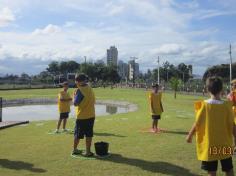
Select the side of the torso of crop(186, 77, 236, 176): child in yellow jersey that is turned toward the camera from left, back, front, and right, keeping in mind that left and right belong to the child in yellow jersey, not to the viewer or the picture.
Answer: back

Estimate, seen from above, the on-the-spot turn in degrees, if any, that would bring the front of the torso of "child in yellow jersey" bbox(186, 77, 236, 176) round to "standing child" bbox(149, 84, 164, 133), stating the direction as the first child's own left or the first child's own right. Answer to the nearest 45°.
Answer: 0° — they already face them

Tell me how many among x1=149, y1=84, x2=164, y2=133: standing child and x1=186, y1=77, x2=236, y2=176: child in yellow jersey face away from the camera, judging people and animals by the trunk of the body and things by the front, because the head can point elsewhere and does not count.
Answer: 1

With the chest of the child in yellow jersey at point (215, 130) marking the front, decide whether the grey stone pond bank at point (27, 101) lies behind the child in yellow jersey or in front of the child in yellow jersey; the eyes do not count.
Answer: in front

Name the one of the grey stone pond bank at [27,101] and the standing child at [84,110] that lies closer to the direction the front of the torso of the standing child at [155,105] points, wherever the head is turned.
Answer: the standing child

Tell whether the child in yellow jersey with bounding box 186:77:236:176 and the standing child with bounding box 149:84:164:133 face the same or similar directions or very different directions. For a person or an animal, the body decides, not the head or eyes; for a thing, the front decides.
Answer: very different directions

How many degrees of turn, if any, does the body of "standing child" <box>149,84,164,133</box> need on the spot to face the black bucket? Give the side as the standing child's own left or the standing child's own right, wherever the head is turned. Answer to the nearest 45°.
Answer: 0° — they already face it

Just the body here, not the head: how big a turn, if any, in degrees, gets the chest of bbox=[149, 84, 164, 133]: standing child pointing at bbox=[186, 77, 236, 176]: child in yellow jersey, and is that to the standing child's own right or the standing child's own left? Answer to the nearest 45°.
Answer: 0° — they already face them

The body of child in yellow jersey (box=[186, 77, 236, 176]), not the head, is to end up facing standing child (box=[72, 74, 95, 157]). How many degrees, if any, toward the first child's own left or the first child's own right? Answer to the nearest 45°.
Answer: approximately 45° to the first child's own left

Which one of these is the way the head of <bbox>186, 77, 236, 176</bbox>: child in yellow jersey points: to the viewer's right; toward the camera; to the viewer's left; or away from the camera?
away from the camera
